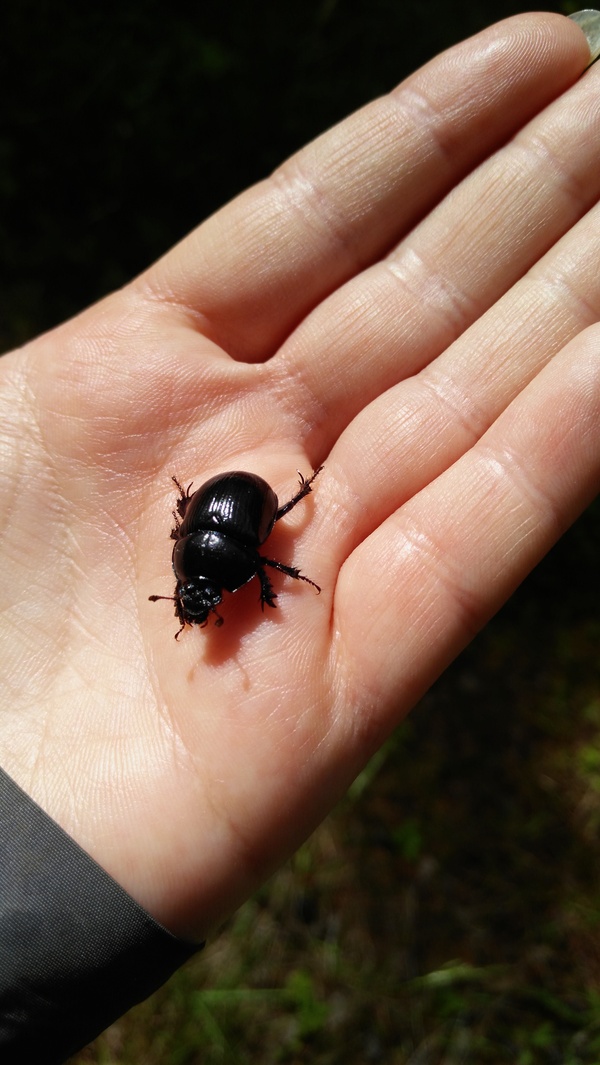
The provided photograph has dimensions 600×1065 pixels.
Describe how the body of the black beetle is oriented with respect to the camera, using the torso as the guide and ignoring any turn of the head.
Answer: toward the camera
